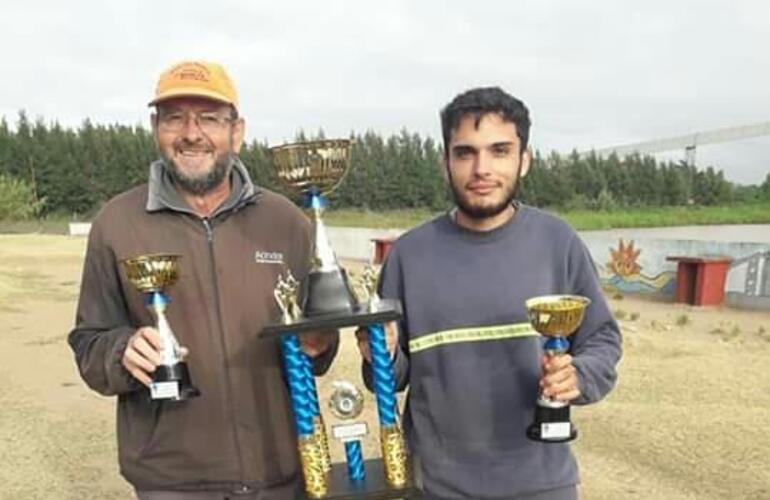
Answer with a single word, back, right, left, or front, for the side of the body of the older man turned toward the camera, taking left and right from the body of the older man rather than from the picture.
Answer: front

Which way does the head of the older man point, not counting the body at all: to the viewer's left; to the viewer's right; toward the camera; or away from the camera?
toward the camera

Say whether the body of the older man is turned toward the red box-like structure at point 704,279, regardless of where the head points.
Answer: no
